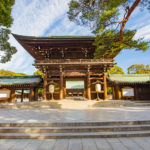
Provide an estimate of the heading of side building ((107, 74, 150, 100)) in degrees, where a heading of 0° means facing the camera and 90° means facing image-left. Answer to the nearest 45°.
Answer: approximately 0°

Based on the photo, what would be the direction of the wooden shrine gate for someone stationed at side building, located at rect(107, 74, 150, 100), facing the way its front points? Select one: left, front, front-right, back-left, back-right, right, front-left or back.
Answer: front-right

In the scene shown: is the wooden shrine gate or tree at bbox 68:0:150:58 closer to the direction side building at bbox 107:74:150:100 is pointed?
the tree

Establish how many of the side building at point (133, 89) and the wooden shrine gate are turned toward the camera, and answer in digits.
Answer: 2

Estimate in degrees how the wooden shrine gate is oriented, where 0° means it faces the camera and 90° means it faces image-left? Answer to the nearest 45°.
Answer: approximately 0°

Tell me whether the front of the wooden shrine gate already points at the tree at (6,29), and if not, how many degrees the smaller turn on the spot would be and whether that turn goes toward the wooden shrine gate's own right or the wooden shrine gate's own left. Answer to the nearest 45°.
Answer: approximately 45° to the wooden shrine gate's own right

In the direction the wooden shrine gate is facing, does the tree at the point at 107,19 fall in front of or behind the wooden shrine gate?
in front

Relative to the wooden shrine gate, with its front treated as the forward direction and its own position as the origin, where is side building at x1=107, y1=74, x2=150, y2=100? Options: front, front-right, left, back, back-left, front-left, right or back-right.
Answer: left

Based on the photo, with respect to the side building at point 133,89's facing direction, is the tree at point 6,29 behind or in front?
in front

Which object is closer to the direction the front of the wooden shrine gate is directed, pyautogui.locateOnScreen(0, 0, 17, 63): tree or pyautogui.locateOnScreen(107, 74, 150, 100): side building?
the tree
